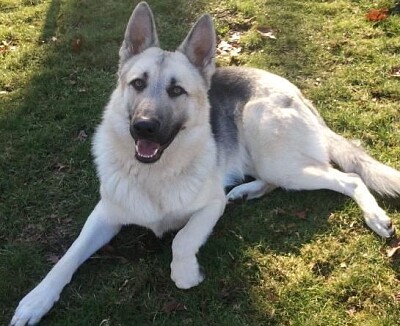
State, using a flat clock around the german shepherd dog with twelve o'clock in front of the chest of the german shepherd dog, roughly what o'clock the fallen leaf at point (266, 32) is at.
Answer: The fallen leaf is roughly at 5 o'clock from the german shepherd dog.

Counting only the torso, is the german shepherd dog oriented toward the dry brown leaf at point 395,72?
no

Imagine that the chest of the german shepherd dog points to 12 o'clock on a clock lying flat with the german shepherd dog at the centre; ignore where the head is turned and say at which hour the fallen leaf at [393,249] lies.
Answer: The fallen leaf is roughly at 8 o'clock from the german shepherd dog.

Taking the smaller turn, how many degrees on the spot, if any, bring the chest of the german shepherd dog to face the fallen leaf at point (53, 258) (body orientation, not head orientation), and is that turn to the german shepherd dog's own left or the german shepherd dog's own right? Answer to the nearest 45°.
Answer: approximately 45° to the german shepherd dog's own right

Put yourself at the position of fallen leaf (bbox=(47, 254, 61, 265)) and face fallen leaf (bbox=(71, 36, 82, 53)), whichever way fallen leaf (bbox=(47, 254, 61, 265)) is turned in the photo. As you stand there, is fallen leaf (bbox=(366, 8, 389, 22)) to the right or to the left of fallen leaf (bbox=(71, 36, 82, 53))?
right

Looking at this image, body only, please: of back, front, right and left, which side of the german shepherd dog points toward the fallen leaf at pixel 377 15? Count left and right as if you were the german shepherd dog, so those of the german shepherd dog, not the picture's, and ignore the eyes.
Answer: back

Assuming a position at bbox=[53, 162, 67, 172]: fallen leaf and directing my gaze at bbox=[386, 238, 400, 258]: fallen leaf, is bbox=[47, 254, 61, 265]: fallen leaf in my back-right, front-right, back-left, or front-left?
front-right

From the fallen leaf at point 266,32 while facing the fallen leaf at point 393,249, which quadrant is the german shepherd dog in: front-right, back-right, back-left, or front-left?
front-right

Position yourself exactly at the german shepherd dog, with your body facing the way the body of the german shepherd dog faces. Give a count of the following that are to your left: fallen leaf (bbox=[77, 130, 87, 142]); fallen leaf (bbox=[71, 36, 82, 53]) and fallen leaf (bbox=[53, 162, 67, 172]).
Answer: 0

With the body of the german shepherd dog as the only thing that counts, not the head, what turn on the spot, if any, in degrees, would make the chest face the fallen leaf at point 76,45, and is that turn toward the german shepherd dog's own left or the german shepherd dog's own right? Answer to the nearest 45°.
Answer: approximately 90° to the german shepherd dog's own right

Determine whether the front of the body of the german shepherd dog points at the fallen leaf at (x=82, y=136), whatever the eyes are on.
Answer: no
